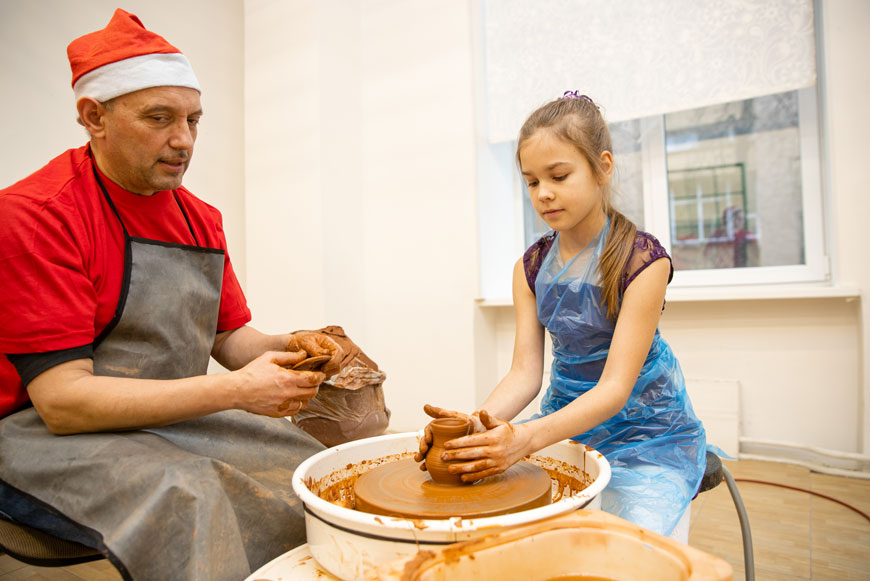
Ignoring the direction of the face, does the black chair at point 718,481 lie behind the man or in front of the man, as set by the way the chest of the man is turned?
in front

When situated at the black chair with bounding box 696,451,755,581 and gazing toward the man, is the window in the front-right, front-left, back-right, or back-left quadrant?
back-right

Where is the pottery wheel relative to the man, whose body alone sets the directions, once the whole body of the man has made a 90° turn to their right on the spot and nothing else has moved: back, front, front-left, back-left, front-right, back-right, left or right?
left

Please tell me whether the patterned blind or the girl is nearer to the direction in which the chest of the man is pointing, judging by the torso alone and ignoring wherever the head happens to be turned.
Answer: the girl

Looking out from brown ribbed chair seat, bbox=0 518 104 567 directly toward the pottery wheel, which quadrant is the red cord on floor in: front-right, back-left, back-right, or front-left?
front-left

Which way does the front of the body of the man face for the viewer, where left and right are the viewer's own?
facing the viewer and to the right of the viewer

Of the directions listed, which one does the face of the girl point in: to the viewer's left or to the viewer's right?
to the viewer's left

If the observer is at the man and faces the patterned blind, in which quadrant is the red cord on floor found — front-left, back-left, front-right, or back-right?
front-right

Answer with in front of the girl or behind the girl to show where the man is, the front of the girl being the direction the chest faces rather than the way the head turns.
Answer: in front

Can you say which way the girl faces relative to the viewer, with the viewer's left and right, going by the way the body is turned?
facing the viewer and to the left of the viewer

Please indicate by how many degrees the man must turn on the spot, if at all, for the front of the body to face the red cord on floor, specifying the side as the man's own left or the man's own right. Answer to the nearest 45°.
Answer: approximately 45° to the man's own left

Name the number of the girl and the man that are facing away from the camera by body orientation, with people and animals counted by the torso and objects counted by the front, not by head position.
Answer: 0

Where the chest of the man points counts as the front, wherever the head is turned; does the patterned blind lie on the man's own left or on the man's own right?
on the man's own left
